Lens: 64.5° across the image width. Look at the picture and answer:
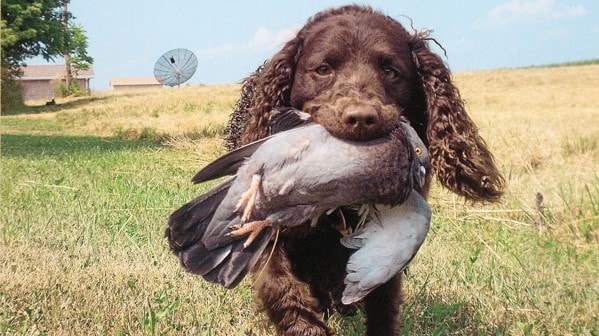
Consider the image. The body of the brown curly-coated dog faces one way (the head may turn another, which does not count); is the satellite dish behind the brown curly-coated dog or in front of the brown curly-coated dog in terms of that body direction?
behind

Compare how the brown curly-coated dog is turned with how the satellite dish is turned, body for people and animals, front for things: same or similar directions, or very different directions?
same or similar directions

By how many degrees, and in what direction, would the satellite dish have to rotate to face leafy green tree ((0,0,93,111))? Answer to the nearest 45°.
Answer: approximately 45° to its right

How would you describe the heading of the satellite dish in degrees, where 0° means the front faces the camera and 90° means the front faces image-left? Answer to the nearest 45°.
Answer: approximately 45°

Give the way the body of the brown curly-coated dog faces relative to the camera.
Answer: toward the camera

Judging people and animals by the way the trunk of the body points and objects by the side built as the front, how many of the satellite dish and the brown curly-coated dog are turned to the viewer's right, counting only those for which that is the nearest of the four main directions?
0

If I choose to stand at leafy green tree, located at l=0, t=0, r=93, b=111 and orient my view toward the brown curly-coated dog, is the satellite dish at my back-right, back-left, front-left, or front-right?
front-left

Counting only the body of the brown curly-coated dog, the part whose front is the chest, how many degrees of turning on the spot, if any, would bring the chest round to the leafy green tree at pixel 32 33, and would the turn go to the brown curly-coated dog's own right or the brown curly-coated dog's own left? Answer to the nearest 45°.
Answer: approximately 135° to the brown curly-coated dog's own right

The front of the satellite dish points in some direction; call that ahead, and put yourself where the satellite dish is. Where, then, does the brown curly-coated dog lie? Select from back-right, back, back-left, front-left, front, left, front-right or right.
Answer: front-left
